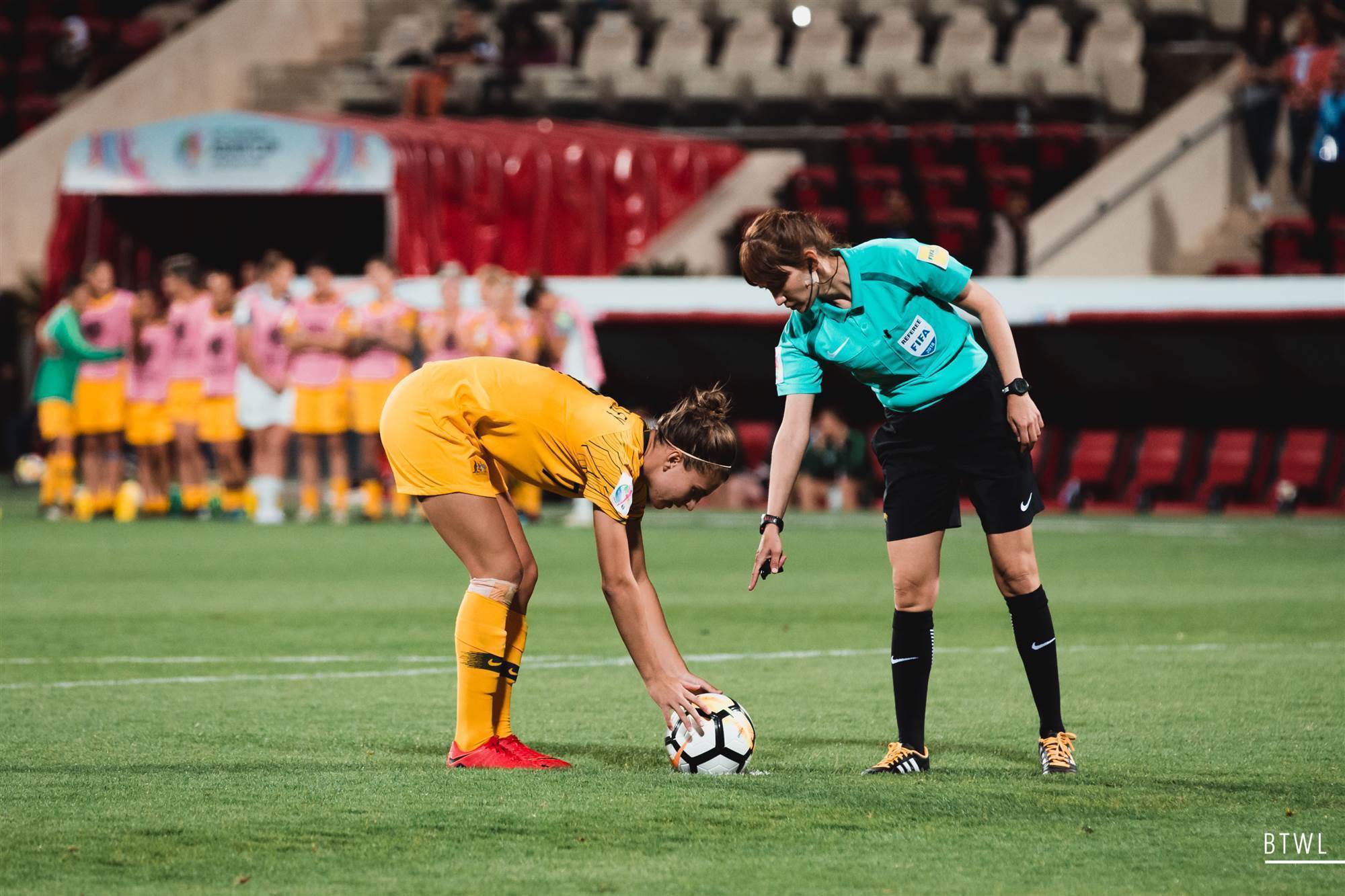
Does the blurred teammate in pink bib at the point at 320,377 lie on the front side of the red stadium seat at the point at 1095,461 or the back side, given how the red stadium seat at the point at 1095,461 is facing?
on the front side

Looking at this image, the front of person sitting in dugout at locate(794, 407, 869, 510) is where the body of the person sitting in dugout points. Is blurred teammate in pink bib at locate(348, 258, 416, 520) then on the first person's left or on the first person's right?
on the first person's right

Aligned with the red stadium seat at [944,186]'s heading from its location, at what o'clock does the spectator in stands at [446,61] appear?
The spectator in stands is roughly at 4 o'clock from the red stadium seat.

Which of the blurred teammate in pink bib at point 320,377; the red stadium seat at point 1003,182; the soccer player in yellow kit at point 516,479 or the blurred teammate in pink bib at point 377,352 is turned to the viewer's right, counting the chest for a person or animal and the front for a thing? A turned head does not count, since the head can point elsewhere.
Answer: the soccer player in yellow kit

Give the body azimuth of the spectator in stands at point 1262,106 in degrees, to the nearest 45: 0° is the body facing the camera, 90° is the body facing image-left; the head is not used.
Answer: approximately 0°

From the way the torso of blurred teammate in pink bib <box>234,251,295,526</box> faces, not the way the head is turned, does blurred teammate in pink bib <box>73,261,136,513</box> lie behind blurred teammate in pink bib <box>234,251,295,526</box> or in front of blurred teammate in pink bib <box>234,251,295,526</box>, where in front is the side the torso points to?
behind

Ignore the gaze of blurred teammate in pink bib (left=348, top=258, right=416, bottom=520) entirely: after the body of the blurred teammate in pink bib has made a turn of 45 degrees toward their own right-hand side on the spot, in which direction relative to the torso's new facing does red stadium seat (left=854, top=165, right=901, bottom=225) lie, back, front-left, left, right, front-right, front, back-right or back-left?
back

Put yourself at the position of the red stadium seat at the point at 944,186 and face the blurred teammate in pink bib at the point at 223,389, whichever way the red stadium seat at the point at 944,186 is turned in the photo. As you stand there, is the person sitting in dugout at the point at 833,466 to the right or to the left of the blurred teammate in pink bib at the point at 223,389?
left

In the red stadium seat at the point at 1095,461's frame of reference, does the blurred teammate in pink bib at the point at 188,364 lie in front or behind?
in front

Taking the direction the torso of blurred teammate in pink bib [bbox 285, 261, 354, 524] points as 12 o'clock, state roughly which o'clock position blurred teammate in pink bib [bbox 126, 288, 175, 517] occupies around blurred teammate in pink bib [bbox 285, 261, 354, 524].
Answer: blurred teammate in pink bib [bbox 126, 288, 175, 517] is roughly at 4 o'clock from blurred teammate in pink bib [bbox 285, 261, 354, 524].

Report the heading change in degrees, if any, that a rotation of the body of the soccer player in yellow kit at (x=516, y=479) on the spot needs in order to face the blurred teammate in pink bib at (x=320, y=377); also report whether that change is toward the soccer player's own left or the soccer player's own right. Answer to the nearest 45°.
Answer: approximately 90° to the soccer player's own left

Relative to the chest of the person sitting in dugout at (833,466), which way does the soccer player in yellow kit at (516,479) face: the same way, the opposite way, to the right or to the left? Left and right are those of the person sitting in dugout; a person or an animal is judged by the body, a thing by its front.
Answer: to the left

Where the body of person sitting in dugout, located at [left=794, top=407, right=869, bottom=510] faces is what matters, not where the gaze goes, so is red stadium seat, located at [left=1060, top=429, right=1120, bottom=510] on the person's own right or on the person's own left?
on the person's own left
